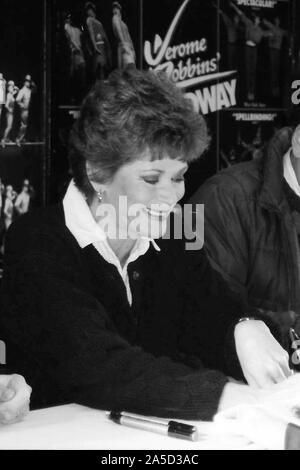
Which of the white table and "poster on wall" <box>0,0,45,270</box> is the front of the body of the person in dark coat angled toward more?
the white table

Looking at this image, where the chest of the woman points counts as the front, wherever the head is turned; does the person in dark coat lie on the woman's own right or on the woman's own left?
on the woman's own left

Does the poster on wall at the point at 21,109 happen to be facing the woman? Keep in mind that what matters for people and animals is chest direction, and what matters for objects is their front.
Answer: yes

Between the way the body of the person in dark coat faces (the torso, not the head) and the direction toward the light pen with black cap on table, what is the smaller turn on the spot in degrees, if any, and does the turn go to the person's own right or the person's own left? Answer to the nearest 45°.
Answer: approximately 45° to the person's own right

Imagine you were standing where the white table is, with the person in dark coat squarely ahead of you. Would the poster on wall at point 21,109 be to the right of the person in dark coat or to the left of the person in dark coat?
left

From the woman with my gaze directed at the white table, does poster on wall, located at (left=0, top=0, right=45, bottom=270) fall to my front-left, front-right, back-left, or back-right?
back-right

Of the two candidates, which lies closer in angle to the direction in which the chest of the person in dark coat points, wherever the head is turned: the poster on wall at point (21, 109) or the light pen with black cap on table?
the light pen with black cap on table
